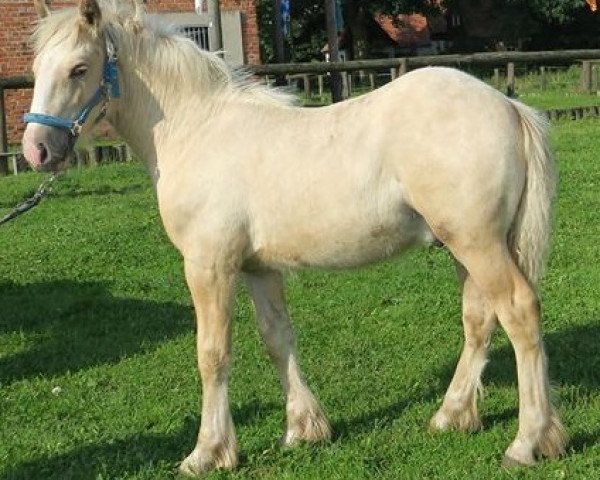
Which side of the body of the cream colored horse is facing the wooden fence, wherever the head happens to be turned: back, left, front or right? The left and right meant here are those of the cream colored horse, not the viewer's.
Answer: right

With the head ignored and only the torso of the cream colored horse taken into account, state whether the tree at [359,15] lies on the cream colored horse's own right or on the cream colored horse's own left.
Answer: on the cream colored horse's own right

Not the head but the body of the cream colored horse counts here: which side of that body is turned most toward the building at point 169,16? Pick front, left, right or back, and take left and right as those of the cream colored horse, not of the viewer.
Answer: right

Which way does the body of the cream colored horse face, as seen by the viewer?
to the viewer's left
